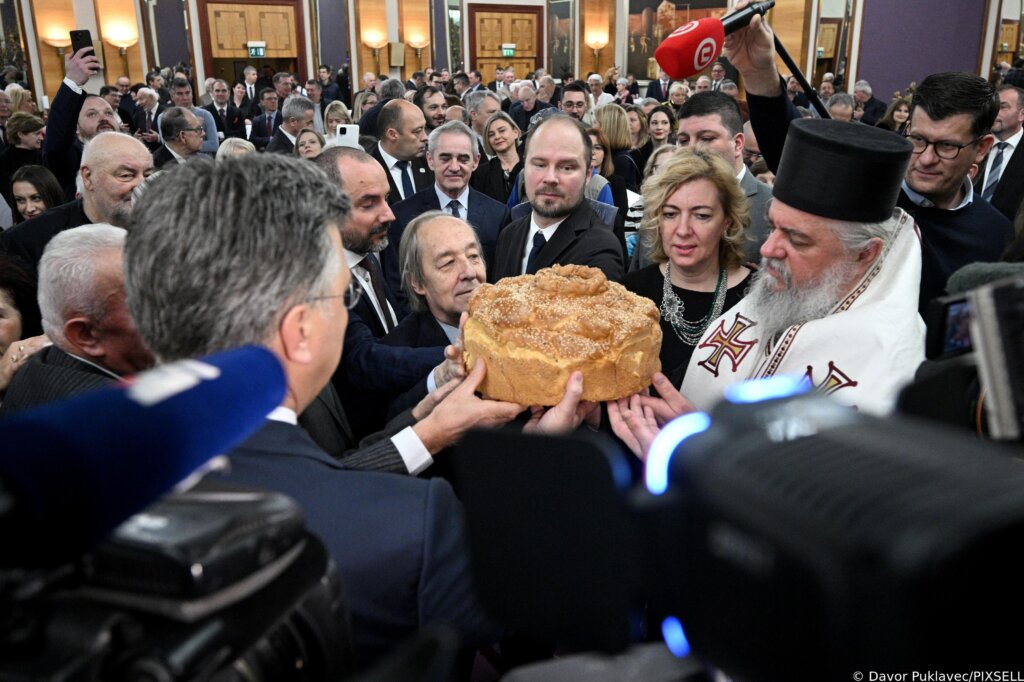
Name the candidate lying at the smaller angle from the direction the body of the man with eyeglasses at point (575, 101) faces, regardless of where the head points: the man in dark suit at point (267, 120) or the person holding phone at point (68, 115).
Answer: the person holding phone

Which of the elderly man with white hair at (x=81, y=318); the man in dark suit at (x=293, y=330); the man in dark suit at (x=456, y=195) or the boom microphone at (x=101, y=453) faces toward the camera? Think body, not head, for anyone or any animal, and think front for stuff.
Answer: the man in dark suit at (x=456, y=195)

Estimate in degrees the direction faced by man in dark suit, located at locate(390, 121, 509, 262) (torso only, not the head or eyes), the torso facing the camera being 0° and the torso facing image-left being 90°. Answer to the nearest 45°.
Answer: approximately 0°

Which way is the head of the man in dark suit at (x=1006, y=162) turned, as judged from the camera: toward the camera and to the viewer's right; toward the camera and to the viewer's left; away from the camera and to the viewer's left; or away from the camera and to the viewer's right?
toward the camera and to the viewer's left

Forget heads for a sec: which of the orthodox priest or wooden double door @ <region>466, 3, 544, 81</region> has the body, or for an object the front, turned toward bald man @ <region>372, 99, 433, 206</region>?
the wooden double door

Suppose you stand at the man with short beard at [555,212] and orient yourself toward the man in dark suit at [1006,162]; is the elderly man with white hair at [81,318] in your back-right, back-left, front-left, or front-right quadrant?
back-right

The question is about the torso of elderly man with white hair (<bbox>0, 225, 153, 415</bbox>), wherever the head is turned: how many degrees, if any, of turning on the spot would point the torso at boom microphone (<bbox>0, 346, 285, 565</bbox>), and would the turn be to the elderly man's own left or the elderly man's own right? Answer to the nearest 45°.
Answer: approximately 90° to the elderly man's own right

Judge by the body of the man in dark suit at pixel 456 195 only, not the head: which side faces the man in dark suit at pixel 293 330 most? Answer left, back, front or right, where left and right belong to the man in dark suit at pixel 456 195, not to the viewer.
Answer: front

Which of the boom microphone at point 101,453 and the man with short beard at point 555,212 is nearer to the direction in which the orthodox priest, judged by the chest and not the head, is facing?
the boom microphone

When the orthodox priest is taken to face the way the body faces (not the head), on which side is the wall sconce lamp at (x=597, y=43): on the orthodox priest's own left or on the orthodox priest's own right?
on the orthodox priest's own right

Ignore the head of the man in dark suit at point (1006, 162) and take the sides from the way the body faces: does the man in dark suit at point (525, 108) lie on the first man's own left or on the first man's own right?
on the first man's own right

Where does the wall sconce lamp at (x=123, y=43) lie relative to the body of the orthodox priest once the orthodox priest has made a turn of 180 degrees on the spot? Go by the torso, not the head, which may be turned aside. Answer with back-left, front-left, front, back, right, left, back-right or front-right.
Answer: left

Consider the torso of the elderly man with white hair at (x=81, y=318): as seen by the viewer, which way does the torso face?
to the viewer's right
